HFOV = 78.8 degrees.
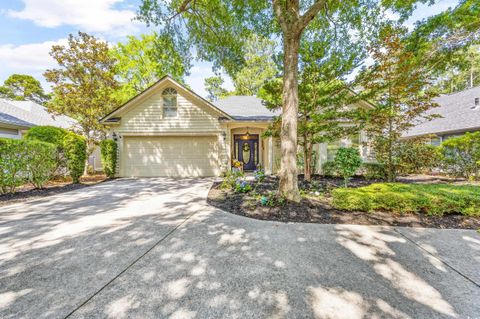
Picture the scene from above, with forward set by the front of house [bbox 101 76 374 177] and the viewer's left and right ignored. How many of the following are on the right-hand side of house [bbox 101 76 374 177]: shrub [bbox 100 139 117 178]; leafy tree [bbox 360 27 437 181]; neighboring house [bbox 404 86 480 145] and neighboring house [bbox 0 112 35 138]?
2

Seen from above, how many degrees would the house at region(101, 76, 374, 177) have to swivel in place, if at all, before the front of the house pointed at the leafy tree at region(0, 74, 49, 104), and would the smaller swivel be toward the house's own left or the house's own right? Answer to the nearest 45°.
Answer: approximately 135° to the house's own right

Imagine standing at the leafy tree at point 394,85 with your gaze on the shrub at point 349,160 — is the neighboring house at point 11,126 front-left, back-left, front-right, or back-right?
front-right

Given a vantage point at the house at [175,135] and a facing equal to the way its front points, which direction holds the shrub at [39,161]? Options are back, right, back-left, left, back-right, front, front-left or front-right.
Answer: front-right

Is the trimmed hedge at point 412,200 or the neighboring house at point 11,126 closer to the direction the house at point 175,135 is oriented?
the trimmed hedge

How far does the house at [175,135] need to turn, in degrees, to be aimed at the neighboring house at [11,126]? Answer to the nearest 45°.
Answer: approximately 90° to its right

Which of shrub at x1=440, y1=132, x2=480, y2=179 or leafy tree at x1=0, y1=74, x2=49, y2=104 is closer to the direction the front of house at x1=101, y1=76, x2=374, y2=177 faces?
the shrub

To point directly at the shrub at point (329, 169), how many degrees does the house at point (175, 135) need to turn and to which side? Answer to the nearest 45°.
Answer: approximately 90° to its left

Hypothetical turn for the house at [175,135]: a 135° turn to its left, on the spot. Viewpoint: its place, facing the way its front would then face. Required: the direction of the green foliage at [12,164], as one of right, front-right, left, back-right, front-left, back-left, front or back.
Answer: back

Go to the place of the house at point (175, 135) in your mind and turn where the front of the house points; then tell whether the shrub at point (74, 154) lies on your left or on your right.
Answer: on your right

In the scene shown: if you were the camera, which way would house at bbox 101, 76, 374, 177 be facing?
facing the viewer

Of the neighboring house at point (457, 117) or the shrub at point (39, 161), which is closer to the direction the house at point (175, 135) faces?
the shrub

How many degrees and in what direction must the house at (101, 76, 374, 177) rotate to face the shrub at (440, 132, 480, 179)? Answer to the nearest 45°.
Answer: approximately 90° to its left
